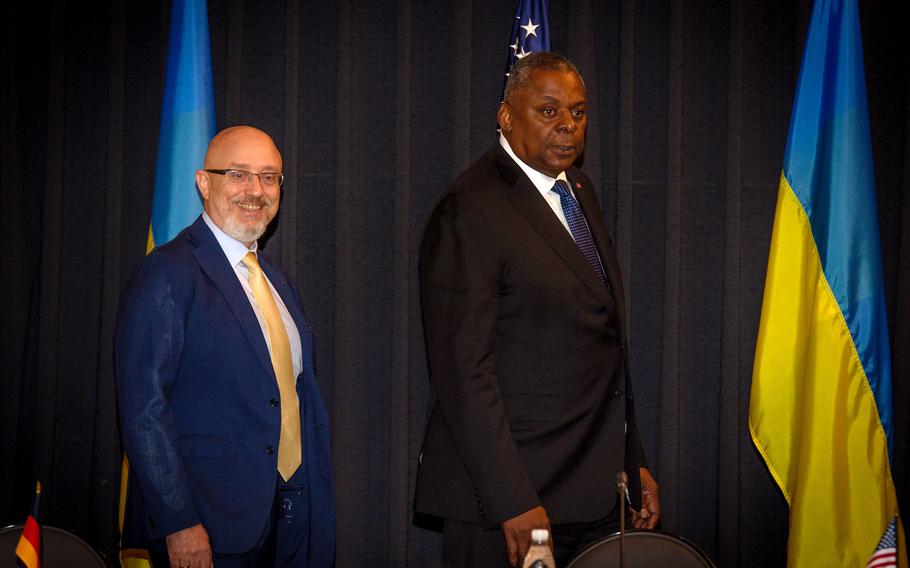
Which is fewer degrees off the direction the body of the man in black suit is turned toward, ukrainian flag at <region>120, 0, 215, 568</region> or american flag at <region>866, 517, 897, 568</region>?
the american flag

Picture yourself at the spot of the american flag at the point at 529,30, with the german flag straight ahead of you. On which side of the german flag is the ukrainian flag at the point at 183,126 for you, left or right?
right

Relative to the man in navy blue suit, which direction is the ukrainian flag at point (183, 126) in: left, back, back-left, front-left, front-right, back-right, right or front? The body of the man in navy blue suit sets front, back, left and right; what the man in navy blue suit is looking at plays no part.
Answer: back-left

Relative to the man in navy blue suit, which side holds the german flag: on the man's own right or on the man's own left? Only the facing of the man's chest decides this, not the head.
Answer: on the man's own right

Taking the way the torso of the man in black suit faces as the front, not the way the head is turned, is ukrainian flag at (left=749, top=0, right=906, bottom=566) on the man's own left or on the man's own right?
on the man's own left

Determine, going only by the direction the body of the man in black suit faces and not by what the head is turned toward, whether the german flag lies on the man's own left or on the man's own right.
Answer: on the man's own right

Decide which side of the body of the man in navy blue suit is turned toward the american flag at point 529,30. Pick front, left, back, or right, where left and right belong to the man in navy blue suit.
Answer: left

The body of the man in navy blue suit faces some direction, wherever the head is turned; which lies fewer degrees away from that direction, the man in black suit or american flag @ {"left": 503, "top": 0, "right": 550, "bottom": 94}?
the man in black suit

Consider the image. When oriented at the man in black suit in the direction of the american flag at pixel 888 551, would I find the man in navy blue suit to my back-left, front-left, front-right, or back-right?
back-right

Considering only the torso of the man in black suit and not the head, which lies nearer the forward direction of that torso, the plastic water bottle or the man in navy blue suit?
the plastic water bottle

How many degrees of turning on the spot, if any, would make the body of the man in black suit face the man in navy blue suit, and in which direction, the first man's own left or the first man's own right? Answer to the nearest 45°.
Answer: approximately 135° to the first man's own right
